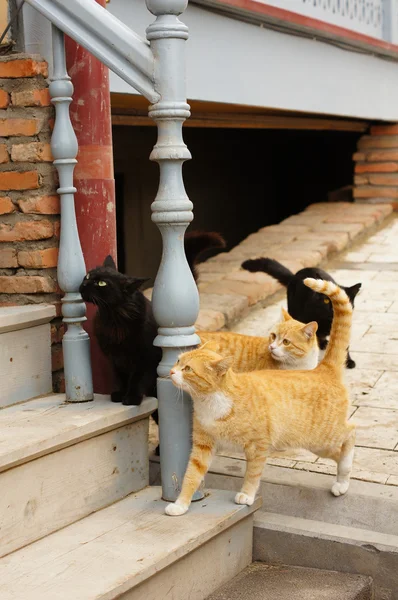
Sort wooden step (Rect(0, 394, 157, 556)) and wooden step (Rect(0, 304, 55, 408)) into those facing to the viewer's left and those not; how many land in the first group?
0

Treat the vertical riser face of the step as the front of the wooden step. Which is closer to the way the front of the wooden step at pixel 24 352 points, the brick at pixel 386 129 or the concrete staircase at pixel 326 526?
the concrete staircase

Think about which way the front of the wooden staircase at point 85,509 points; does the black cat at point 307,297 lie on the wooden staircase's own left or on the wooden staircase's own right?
on the wooden staircase's own left

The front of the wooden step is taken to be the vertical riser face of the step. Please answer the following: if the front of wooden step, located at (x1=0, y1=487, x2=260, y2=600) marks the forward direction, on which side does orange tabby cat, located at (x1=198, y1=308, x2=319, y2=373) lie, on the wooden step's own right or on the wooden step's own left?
on the wooden step's own left

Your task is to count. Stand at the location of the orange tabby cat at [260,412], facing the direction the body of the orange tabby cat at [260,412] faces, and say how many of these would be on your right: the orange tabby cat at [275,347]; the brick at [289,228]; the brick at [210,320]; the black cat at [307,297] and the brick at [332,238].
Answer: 5

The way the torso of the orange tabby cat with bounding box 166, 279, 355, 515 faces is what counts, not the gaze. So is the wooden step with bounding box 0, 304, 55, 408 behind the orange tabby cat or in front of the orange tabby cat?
in front

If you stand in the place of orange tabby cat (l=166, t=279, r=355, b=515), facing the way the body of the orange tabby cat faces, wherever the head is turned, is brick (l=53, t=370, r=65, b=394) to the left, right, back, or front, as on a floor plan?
front

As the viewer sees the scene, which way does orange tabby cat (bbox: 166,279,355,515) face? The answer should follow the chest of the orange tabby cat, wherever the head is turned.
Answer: to the viewer's left

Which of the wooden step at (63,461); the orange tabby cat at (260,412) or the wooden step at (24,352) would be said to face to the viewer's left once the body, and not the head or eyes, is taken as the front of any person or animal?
the orange tabby cat

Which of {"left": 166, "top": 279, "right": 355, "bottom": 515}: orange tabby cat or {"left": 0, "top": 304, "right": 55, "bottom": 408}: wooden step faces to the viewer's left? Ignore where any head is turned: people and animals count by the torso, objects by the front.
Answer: the orange tabby cat

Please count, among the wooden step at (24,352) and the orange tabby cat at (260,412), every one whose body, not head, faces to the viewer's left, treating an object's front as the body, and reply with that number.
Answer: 1

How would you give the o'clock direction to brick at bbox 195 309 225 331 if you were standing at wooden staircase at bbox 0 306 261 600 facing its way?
The brick is roughly at 8 o'clock from the wooden staircase.

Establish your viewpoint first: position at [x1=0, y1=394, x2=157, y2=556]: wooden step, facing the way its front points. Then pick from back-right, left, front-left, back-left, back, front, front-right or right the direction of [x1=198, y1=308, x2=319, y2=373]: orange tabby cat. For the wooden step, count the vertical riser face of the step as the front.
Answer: left
